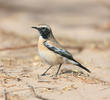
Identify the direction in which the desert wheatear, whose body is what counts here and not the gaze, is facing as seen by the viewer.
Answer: to the viewer's left
